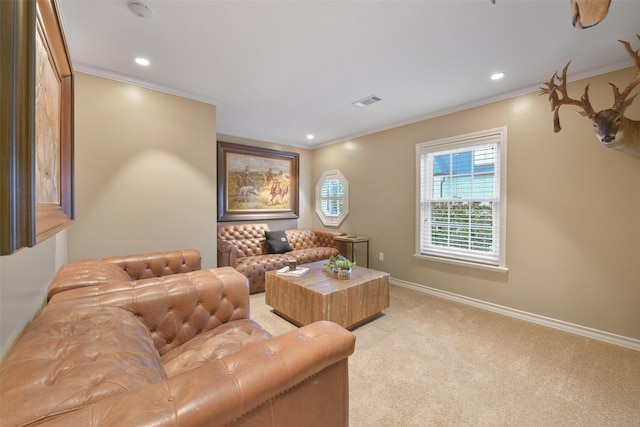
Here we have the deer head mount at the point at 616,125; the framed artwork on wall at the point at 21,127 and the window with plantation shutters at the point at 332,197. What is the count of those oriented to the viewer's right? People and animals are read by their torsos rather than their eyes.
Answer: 1

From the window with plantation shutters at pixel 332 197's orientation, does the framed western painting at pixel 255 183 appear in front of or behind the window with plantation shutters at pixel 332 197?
in front

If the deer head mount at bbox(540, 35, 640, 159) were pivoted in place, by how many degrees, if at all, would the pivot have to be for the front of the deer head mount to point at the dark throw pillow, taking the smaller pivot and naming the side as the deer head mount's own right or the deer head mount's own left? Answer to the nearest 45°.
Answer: approximately 45° to the deer head mount's own right

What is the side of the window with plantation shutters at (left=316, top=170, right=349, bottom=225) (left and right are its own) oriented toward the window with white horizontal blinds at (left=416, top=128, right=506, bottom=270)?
left

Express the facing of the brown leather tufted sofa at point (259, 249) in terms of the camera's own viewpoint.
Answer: facing the viewer and to the right of the viewer

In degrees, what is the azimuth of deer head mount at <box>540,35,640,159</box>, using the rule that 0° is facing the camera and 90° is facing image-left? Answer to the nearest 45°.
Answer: approximately 45°

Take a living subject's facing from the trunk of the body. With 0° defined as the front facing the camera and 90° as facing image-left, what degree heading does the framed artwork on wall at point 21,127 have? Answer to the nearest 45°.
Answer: approximately 270°

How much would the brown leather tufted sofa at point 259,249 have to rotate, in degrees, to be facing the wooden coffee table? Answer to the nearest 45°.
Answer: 0° — it already faces it

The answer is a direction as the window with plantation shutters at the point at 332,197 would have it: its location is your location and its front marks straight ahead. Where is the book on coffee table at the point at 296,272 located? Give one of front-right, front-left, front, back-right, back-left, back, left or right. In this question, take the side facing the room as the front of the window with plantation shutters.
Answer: front-left

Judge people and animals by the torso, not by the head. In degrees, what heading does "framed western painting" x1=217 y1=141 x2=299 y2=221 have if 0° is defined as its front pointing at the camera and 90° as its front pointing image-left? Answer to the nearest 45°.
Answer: approximately 315°

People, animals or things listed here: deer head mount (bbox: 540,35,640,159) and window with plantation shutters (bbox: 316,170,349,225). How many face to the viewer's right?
0

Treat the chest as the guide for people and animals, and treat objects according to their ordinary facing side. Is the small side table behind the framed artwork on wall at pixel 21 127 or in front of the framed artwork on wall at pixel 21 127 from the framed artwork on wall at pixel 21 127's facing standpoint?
in front

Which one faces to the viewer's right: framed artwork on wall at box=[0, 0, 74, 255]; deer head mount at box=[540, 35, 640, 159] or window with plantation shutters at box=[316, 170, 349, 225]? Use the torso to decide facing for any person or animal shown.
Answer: the framed artwork on wall

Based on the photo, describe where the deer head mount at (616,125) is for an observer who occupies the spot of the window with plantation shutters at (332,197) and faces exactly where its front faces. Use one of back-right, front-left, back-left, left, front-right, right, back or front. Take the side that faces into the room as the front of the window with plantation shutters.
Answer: left
